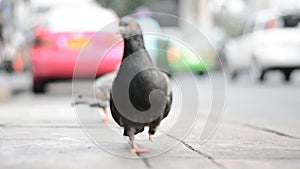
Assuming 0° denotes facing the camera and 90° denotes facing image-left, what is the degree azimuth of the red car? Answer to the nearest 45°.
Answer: approximately 180°

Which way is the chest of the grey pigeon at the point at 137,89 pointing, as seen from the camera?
toward the camera

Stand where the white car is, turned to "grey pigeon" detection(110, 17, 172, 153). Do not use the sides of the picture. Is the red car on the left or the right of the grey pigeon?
right

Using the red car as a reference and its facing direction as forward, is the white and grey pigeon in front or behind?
behind

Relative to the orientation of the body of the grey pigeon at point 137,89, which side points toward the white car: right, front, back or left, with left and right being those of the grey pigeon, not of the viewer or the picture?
back

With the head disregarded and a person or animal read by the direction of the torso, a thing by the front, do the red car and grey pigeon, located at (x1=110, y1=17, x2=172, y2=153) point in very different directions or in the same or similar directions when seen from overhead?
very different directions

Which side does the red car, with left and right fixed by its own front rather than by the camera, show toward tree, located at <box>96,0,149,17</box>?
front

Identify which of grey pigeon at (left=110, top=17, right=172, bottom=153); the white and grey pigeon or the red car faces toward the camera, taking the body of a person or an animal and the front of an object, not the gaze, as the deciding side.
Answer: the grey pigeon
